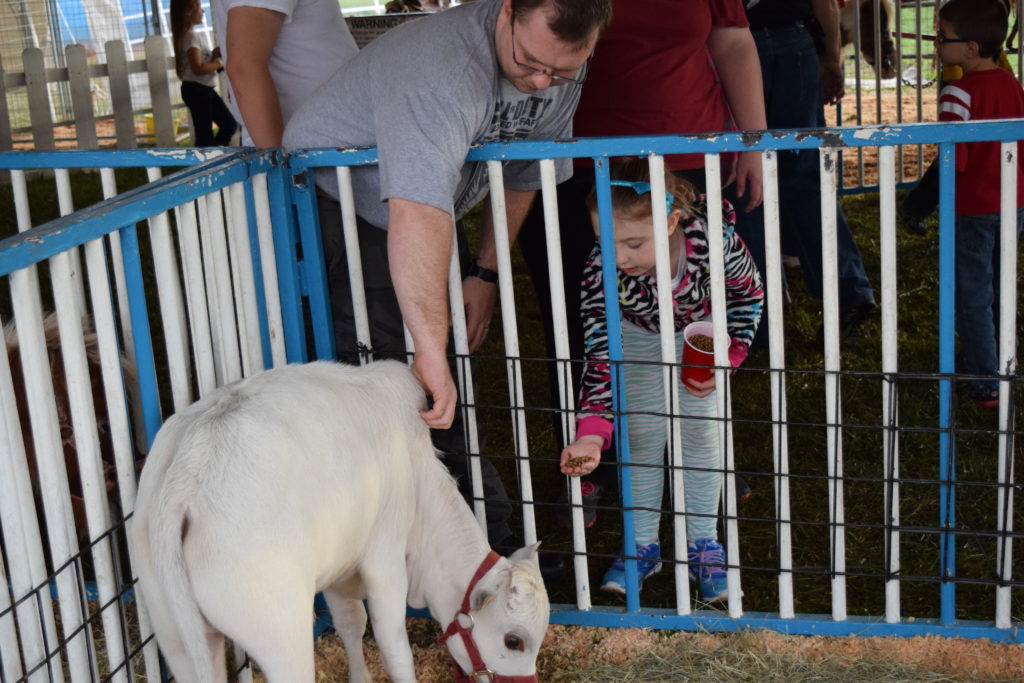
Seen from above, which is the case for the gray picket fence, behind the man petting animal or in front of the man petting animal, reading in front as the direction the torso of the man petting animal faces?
behind

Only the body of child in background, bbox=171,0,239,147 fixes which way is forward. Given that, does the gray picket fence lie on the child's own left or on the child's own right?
on the child's own left

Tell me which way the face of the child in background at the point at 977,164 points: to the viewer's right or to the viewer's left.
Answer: to the viewer's left

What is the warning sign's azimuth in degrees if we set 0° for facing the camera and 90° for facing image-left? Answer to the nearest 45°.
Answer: approximately 0°

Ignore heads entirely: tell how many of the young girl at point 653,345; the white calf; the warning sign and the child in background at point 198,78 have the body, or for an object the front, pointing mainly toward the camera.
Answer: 2
